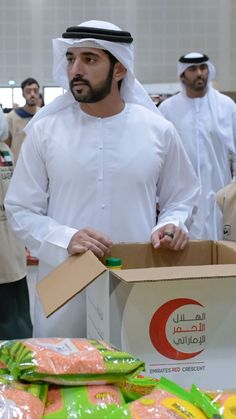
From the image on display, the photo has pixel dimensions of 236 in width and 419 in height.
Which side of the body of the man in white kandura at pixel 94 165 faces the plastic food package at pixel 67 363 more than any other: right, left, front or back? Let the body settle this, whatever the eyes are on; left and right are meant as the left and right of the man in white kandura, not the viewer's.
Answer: front

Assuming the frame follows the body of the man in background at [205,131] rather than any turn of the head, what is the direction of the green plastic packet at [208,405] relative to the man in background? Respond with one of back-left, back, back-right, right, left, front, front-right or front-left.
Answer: front

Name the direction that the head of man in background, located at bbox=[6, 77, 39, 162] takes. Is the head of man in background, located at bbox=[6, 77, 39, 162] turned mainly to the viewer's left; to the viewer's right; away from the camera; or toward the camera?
toward the camera

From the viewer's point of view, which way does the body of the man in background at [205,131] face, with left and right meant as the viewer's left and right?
facing the viewer

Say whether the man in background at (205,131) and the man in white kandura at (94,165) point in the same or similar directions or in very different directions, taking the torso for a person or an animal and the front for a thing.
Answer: same or similar directions

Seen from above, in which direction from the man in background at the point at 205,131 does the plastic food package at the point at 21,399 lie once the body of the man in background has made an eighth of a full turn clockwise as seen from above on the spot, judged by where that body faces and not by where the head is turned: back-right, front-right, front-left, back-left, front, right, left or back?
front-left

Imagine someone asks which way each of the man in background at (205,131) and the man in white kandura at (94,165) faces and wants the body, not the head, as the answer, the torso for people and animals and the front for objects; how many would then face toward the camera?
2

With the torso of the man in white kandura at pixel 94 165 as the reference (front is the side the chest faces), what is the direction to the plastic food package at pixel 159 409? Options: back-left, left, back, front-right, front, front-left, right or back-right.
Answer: front

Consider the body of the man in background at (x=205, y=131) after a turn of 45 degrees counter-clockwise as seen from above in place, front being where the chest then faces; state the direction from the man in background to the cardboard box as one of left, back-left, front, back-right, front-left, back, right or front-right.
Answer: front-right

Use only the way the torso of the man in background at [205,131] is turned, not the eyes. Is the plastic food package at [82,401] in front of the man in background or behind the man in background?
in front

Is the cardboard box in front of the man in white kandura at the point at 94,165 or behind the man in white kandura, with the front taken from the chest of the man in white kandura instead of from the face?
in front
